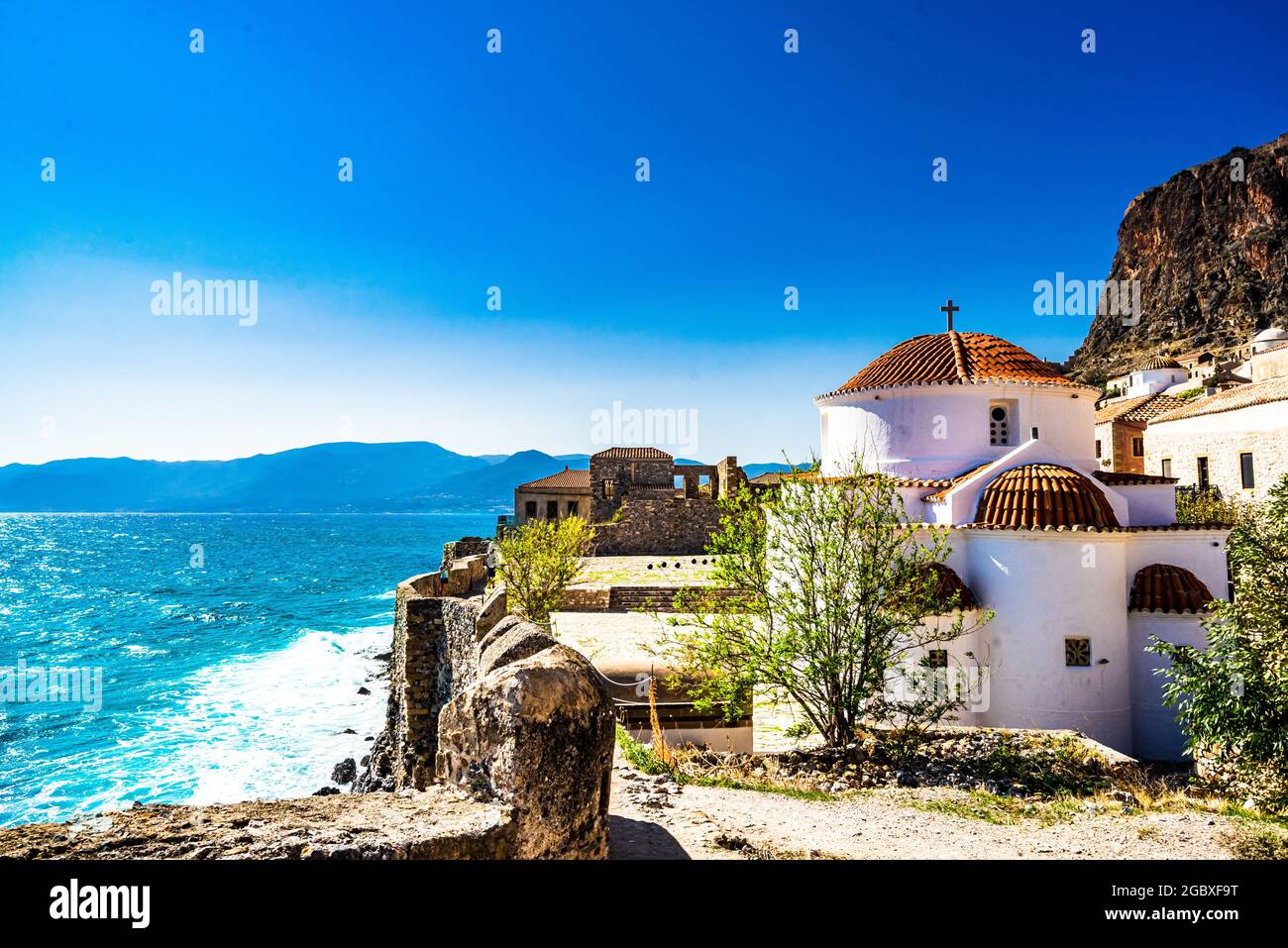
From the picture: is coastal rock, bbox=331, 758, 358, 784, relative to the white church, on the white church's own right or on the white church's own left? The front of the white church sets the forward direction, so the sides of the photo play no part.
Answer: on the white church's own left

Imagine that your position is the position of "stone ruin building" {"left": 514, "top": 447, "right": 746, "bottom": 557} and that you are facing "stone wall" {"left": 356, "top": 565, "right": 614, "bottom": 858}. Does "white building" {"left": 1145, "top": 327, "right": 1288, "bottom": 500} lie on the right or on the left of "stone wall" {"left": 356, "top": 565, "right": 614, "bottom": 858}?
left
